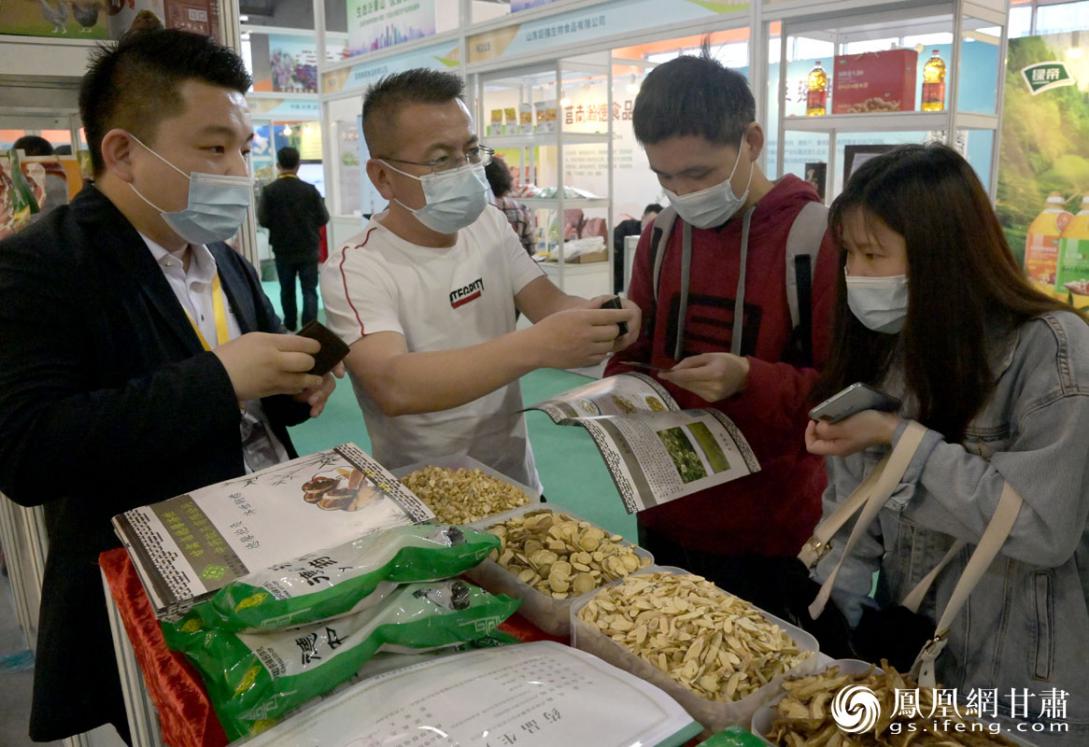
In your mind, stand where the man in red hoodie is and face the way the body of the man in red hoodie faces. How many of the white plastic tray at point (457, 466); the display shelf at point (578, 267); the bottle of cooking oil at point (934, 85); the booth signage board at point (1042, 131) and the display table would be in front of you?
2

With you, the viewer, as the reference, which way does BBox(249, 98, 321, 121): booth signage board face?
facing the viewer

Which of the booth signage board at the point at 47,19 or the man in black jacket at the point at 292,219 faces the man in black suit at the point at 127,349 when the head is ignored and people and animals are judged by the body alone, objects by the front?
the booth signage board

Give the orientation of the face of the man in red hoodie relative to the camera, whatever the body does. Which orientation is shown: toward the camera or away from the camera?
toward the camera

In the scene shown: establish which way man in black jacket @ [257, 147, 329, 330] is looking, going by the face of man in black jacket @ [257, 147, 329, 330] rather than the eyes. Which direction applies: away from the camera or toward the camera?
away from the camera

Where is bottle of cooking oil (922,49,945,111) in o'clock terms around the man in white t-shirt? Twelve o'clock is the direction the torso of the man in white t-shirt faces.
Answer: The bottle of cooking oil is roughly at 9 o'clock from the man in white t-shirt.

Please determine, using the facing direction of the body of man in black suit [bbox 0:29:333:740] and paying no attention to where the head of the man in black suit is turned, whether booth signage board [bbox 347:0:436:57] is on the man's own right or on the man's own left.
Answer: on the man's own left

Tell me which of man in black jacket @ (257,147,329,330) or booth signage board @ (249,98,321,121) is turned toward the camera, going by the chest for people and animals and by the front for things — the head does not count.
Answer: the booth signage board

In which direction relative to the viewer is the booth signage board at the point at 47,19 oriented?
toward the camera

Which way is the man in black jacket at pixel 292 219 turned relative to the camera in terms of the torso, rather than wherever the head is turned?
away from the camera

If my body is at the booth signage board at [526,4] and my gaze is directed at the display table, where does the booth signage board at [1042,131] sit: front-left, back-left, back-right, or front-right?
front-left

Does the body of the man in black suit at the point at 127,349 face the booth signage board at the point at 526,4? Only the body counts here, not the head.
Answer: no

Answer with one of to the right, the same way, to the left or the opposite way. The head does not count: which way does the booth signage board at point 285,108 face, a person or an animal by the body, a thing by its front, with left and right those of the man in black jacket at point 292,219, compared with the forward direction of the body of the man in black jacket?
the opposite way

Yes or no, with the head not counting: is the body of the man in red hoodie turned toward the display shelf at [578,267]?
no

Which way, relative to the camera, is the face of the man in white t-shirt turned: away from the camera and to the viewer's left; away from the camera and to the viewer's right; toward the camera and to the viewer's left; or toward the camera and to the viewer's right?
toward the camera and to the viewer's right

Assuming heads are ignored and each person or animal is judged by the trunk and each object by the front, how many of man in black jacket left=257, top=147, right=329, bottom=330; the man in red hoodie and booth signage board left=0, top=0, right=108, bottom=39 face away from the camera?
1

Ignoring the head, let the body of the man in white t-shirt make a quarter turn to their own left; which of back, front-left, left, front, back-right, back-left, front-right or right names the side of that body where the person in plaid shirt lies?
front-left

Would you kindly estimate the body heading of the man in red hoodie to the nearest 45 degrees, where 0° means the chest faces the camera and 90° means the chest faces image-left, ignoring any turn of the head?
approximately 45°

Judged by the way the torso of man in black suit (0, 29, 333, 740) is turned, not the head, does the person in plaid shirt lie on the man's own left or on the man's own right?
on the man's own left
